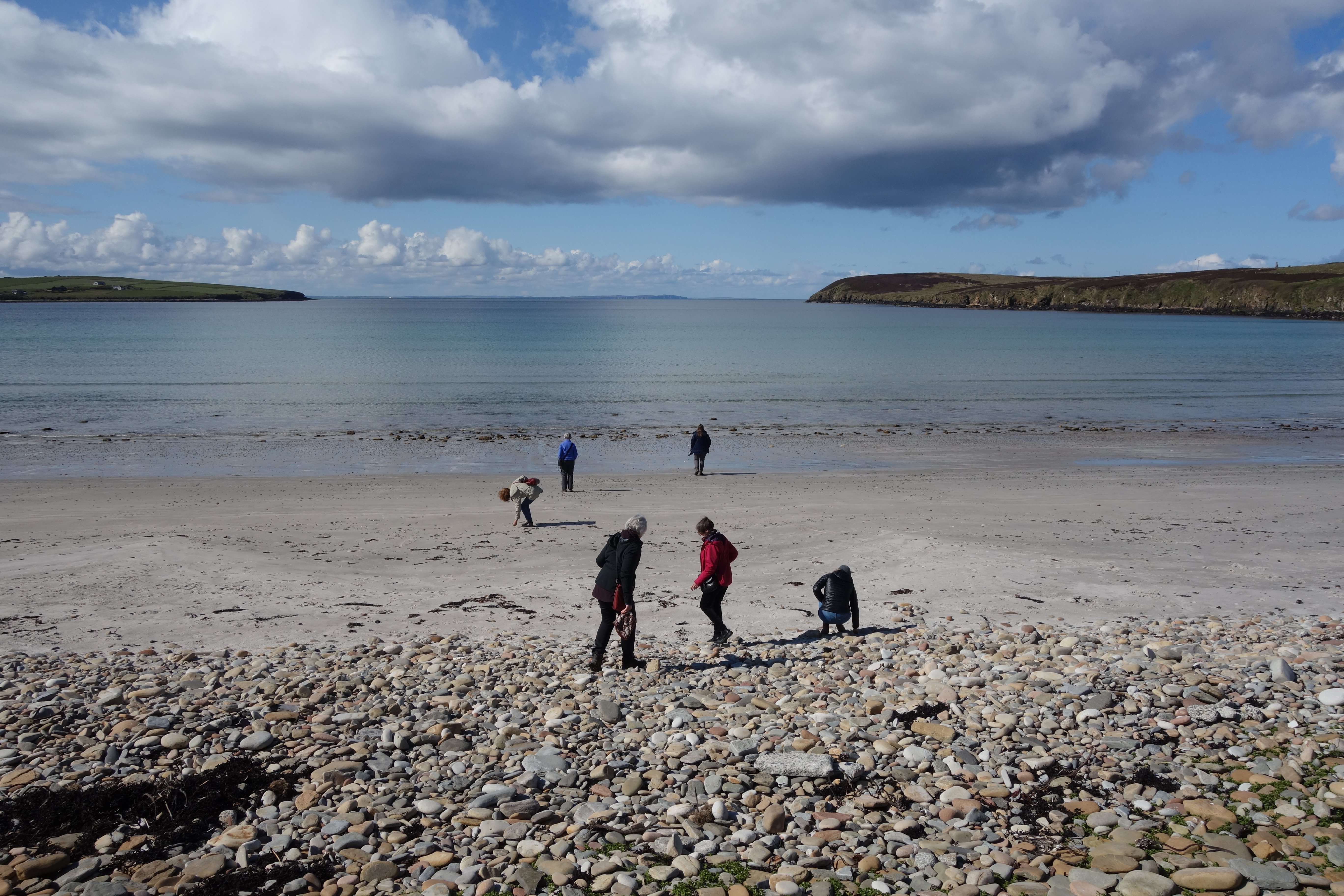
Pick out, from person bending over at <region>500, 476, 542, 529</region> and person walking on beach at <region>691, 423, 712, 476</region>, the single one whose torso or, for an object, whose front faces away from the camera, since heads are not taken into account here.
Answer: the person walking on beach

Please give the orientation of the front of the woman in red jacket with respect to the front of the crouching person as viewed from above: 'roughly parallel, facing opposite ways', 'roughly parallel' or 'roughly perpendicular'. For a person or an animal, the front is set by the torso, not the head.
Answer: roughly perpendicular

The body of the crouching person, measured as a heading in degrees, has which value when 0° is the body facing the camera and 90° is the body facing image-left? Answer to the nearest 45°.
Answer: approximately 180°

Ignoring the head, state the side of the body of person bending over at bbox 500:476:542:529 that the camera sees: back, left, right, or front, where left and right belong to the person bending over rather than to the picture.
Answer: left

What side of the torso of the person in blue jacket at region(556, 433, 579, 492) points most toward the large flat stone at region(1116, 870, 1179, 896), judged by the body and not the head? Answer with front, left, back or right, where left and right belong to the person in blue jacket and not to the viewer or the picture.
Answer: back

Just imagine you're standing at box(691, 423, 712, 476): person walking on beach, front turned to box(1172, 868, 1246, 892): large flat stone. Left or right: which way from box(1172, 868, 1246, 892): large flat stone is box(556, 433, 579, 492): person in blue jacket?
right

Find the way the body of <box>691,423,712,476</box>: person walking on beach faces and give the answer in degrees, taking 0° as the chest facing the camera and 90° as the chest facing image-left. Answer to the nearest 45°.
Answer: approximately 180°

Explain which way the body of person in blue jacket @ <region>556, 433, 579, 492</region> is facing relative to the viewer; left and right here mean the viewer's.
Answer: facing away from the viewer

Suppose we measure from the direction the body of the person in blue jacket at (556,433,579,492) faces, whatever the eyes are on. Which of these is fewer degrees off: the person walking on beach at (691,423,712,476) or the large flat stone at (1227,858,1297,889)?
the person walking on beach
